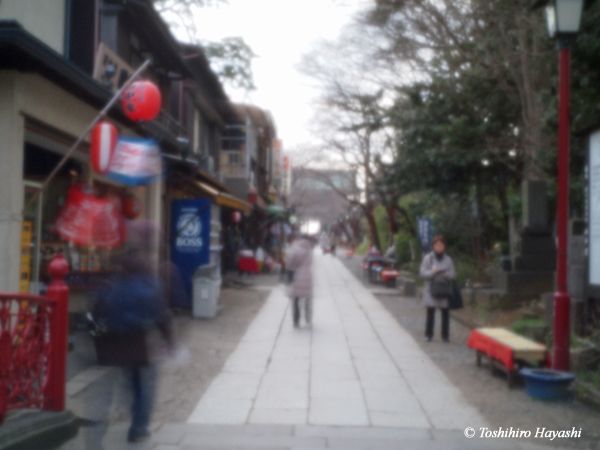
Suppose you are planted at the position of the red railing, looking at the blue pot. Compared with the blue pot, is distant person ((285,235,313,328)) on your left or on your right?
left

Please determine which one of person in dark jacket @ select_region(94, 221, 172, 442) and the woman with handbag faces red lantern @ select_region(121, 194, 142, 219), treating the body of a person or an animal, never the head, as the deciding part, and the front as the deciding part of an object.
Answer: the person in dark jacket

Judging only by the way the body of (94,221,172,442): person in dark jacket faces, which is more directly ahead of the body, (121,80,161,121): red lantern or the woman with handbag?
the red lantern

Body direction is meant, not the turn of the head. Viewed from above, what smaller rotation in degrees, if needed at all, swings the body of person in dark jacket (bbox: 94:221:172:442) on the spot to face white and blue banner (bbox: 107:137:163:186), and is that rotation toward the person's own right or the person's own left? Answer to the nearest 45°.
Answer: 0° — they already face it

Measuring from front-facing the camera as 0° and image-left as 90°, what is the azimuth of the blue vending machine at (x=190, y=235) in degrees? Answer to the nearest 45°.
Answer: approximately 0°

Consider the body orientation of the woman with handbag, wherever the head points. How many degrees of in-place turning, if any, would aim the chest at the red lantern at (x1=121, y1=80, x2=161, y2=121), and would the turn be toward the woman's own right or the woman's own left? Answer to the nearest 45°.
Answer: approximately 45° to the woman's own right

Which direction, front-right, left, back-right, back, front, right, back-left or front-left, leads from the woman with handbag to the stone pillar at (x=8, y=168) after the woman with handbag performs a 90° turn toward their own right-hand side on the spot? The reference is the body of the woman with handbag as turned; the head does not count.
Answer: front-left

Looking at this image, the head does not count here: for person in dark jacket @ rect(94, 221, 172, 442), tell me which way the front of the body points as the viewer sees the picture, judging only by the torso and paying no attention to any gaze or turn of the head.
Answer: away from the camera

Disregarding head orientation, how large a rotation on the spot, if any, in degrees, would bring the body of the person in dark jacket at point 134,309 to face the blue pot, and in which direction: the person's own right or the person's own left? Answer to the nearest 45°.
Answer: approximately 90° to the person's own right
